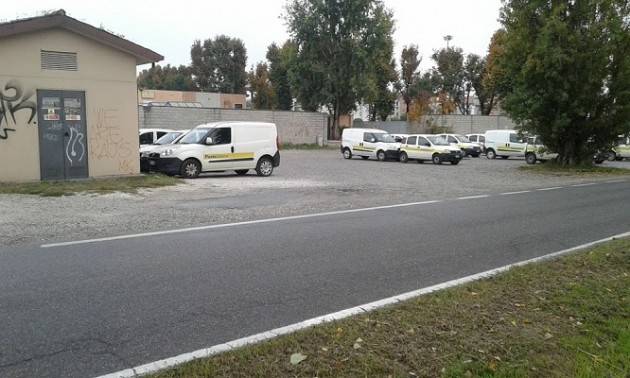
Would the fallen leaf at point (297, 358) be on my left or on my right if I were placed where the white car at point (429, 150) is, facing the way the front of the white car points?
on my right

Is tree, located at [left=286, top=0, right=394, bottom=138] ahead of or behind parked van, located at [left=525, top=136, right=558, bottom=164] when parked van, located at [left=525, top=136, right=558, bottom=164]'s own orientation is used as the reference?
behind

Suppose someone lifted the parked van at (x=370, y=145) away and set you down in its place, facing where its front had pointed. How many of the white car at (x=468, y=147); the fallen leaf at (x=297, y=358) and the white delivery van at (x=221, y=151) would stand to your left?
1

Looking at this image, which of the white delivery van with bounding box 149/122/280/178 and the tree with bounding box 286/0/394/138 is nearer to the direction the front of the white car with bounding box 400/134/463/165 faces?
the white delivery van

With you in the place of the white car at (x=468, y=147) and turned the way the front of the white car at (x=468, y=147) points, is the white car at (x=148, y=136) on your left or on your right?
on your right

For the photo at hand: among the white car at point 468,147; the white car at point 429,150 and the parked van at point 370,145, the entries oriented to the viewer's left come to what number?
0

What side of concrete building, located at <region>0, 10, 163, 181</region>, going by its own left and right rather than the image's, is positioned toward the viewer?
front

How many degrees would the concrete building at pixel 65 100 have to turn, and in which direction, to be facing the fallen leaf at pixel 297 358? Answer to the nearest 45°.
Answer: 0° — it already faces it

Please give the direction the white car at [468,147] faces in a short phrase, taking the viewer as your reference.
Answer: facing the viewer and to the right of the viewer

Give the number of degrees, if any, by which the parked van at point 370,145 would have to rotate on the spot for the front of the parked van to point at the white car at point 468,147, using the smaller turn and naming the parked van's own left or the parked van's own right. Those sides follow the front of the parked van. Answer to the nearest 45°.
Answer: approximately 90° to the parked van's own left
